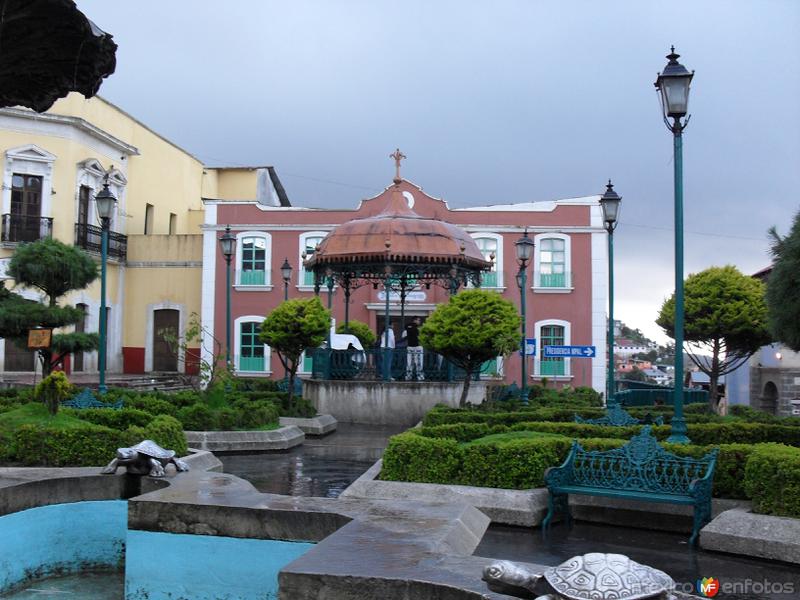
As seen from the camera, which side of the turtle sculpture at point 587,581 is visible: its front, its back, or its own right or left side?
left

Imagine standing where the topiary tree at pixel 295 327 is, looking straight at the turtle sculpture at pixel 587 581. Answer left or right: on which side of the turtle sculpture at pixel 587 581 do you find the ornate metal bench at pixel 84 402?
right

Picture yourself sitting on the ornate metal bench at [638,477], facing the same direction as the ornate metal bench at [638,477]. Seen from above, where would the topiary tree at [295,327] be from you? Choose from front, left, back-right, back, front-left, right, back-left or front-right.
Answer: right

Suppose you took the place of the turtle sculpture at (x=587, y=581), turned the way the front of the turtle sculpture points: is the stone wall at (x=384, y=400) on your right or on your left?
on your right

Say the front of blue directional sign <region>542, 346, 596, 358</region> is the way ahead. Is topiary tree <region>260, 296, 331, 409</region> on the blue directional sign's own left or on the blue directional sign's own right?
on the blue directional sign's own right

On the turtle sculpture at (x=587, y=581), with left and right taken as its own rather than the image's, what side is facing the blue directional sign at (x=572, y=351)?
right

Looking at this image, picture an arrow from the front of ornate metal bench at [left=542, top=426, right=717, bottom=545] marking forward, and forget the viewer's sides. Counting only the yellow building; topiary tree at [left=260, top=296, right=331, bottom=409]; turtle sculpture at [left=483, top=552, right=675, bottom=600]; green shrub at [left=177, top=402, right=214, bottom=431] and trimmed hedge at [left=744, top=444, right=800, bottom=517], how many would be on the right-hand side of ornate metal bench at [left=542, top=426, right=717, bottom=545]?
3

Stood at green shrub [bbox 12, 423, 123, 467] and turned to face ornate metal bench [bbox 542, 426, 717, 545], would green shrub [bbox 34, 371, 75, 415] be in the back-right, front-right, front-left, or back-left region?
back-left

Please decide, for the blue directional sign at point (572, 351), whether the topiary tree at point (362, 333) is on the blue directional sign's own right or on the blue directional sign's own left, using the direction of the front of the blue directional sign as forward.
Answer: on the blue directional sign's own right
